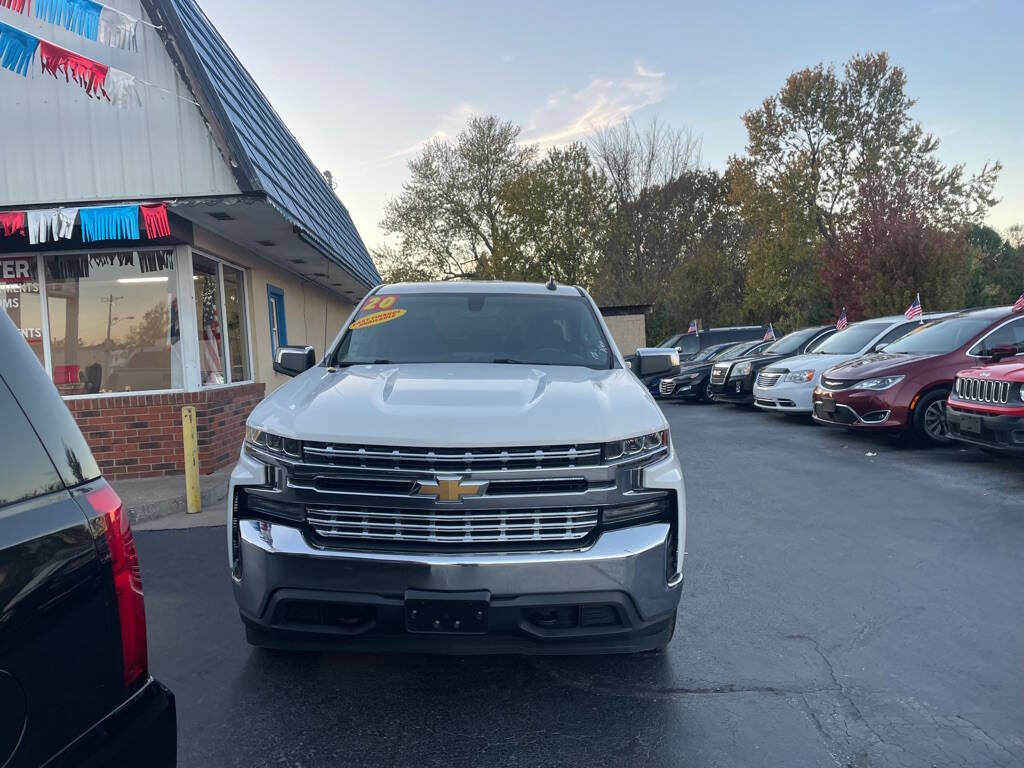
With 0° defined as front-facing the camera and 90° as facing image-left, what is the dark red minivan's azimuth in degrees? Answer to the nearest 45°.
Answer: approximately 45°

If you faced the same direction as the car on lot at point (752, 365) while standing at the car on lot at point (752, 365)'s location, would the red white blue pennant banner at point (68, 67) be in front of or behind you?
in front

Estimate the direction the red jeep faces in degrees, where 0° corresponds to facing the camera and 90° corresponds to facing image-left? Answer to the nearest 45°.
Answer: approximately 45°

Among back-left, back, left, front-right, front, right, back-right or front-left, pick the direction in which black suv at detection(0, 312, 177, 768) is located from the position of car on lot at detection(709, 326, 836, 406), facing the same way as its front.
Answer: front-left

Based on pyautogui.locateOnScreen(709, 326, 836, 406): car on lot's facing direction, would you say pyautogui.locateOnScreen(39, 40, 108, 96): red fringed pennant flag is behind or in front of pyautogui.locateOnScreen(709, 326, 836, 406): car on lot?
in front

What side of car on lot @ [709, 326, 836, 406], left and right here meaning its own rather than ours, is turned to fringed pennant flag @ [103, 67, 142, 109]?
front

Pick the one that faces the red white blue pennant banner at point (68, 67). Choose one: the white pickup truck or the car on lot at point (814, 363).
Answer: the car on lot

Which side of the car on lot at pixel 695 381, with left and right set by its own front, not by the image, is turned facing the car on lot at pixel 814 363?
left

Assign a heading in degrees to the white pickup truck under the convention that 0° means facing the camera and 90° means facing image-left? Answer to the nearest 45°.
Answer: approximately 0°

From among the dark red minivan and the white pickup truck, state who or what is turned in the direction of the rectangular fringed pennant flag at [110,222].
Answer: the dark red minivan

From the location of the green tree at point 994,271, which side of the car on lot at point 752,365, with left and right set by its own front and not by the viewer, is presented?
back

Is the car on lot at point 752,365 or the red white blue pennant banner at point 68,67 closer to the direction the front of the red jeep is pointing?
the red white blue pennant banner

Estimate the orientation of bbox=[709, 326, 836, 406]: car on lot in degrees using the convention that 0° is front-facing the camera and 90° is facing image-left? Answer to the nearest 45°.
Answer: approximately 45°

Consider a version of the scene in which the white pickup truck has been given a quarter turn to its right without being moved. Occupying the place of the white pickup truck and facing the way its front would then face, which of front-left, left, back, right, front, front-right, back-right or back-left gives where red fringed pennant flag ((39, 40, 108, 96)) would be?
front-right
